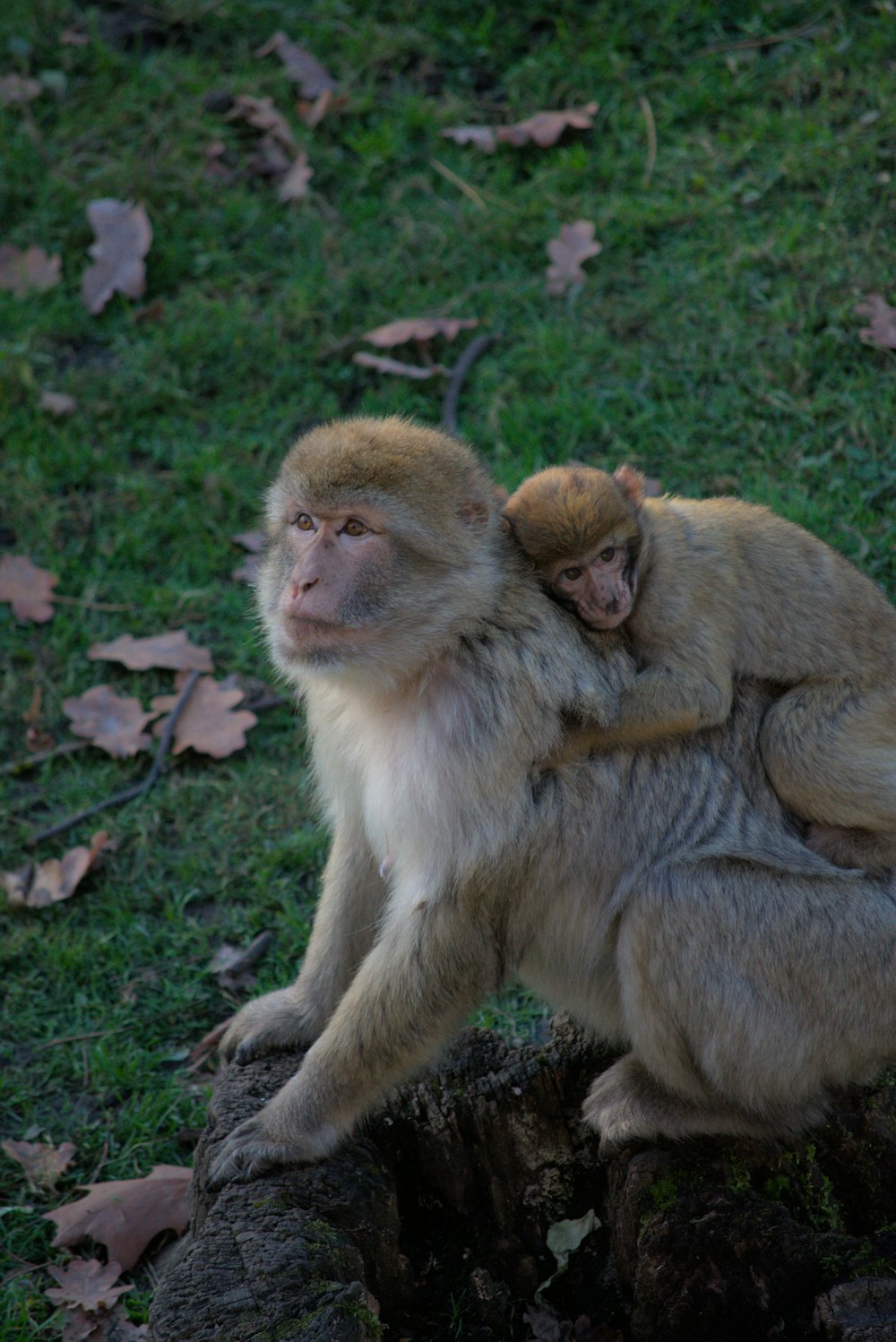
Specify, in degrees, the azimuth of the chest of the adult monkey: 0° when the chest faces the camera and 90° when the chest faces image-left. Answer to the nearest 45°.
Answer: approximately 45°

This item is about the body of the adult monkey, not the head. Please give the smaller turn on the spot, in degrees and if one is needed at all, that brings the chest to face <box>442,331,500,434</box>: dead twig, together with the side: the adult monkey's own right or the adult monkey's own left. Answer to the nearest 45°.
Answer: approximately 135° to the adult monkey's own right

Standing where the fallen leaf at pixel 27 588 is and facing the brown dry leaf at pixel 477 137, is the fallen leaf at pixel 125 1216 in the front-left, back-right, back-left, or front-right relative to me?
back-right

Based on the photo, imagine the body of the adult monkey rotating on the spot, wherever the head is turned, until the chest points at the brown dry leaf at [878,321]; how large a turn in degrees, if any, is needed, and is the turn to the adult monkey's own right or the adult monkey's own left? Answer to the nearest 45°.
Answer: approximately 135° to the adult monkey's own right

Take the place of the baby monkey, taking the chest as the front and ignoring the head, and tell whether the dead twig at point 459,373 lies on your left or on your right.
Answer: on your right

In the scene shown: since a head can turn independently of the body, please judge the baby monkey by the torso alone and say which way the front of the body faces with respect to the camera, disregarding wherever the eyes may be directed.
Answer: to the viewer's left
